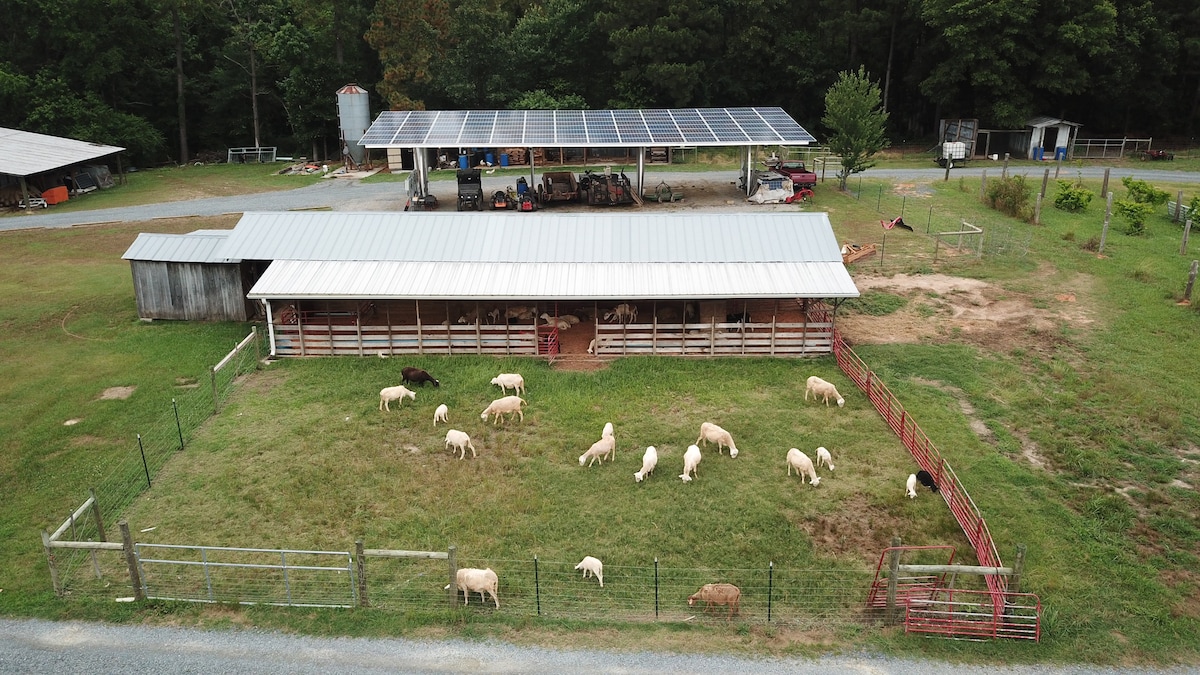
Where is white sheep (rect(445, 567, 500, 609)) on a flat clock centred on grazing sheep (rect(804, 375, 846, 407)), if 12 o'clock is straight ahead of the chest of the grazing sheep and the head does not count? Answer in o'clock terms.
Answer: The white sheep is roughly at 4 o'clock from the grazing sheep.

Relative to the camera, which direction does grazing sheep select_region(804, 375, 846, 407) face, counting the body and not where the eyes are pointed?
to the viewer's right

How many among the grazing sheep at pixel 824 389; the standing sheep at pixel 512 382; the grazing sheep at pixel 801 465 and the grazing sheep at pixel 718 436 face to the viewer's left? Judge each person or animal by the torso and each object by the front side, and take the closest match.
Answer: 1

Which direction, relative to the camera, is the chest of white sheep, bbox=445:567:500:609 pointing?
to the viewer's left

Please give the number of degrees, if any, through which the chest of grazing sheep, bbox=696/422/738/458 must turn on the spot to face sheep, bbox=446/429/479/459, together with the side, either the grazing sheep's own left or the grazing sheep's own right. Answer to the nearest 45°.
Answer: approximately 135° to the grazing sheep's own right

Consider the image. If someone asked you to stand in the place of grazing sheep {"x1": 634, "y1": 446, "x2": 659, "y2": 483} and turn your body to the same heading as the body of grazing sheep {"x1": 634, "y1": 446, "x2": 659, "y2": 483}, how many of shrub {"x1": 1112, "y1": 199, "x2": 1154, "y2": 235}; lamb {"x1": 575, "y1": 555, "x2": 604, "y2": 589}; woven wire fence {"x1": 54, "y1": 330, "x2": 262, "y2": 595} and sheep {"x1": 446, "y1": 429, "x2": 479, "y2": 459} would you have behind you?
1

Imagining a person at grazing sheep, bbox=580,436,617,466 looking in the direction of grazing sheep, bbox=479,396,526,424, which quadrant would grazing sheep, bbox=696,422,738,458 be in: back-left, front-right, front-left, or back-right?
back-right

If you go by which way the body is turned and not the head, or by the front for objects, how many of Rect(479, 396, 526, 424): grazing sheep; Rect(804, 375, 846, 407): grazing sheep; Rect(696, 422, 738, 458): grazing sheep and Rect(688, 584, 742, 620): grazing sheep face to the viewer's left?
2

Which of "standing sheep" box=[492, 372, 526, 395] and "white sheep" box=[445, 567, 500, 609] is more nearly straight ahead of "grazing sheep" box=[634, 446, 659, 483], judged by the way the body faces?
the white sheep

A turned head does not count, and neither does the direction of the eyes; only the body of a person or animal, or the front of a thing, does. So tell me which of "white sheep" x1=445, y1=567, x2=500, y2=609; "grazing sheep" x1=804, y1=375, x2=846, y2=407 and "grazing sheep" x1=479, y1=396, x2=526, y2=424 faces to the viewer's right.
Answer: "grazing sheep" x1=804, y1=375, x2=846, y2=407

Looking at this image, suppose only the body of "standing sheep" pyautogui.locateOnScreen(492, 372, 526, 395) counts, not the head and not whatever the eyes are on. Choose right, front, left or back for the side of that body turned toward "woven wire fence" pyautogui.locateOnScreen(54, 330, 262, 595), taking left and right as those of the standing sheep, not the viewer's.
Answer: front

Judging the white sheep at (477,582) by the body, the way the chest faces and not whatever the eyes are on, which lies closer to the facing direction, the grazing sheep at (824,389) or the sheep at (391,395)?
the sheep at (391,395)

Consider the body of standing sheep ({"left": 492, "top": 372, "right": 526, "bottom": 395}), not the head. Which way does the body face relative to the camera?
to the viewer's left

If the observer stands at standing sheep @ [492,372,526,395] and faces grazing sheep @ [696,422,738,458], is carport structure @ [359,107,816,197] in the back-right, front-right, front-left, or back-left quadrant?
back-left

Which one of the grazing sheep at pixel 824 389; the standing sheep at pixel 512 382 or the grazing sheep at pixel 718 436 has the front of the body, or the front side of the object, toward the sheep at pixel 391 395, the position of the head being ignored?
the standing sheep at pixel 512 382

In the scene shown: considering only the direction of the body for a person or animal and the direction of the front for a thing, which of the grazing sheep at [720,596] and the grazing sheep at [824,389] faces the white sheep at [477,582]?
the grazing sheep at [720,596]

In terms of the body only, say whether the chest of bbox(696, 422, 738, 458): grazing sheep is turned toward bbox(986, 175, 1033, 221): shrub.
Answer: no

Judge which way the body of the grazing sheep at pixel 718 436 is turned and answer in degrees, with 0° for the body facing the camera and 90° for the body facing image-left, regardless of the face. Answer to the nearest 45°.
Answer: approximately 315°

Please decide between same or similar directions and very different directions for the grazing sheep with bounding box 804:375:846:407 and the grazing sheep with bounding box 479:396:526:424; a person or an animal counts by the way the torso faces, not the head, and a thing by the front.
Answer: very different directions

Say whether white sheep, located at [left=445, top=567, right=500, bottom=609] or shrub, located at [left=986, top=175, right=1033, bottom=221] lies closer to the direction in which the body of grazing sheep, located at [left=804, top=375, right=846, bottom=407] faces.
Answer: the shrub
